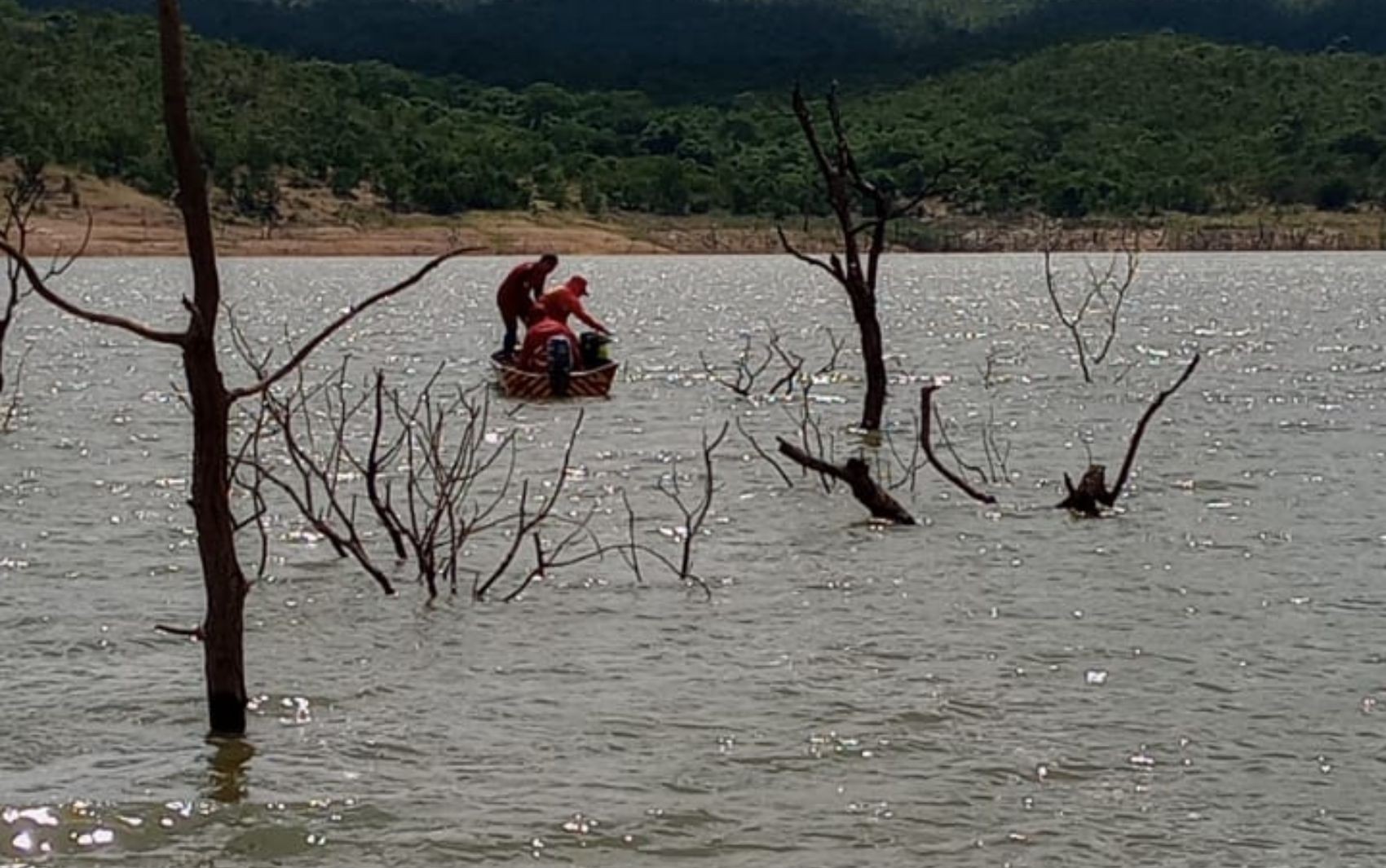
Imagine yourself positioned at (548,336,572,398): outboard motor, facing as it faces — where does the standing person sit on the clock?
The standing person is roughly at 11 o'clock from the outboard motor.

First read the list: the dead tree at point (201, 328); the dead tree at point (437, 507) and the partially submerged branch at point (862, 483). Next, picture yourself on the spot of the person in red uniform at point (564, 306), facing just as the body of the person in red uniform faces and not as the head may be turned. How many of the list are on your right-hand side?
3

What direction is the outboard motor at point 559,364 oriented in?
away from the camera

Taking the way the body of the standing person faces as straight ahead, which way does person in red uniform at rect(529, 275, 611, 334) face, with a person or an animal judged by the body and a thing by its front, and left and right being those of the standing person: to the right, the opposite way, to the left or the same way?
the same way

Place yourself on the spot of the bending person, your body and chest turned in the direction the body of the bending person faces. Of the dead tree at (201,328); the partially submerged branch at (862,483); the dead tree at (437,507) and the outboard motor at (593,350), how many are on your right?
3

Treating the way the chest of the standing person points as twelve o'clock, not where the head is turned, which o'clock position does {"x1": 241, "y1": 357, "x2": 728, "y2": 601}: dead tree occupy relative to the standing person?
The dead tree is roughly at 3 o'clock from the standing person.

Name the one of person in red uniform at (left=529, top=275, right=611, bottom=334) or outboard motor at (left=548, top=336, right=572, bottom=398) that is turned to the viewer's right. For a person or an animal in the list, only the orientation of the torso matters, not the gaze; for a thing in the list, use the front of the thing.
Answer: the person in red uniform

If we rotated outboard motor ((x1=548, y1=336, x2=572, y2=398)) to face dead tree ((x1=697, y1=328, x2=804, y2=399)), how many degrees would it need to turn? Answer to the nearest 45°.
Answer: approximately 45° to its right

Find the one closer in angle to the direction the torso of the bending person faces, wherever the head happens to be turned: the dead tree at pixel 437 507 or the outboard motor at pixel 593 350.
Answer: the outboard motor

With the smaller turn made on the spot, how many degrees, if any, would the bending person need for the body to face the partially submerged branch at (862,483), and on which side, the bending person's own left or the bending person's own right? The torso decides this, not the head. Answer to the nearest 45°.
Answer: approximately 90° to the bending person's own right

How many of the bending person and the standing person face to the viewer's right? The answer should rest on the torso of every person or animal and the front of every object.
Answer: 2

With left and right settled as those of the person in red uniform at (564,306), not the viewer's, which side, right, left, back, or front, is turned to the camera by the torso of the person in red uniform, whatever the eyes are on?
right

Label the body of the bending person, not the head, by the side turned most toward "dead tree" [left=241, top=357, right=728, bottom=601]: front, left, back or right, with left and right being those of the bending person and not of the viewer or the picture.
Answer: back

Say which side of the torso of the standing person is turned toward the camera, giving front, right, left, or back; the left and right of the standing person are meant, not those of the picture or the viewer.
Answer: right
